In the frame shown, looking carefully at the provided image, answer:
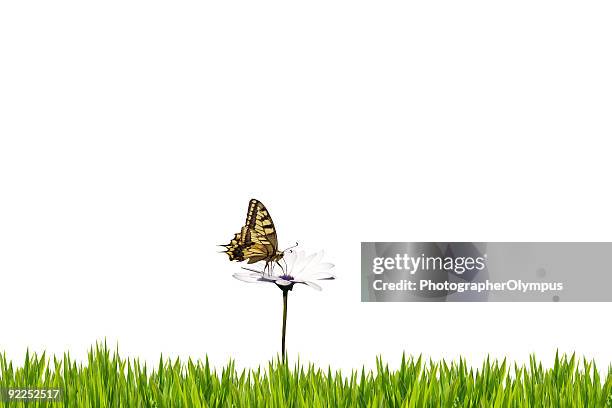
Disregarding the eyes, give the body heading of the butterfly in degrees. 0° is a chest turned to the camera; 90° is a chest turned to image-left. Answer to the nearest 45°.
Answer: approximately 270°
